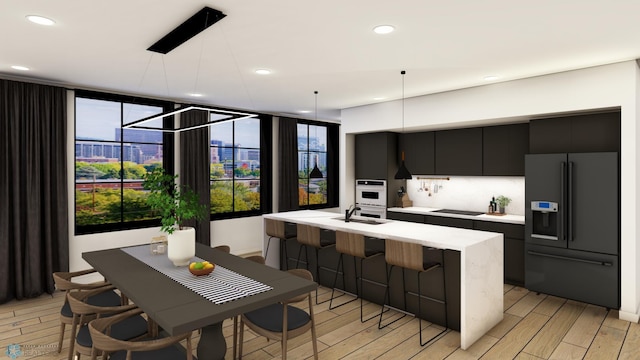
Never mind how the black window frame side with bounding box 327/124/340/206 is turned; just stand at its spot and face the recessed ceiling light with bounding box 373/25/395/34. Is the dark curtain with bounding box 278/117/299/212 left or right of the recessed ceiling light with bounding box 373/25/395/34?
right

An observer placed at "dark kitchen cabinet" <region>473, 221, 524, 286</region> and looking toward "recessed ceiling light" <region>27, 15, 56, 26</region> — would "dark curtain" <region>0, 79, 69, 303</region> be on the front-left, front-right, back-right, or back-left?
front-right

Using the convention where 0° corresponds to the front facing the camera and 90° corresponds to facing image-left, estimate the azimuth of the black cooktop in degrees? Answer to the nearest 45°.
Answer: approximately 45°

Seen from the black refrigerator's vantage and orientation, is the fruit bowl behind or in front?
in front

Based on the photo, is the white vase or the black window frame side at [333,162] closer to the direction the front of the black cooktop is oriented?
the white vase

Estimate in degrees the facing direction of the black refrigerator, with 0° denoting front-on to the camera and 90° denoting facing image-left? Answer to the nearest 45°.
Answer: approximately 45°

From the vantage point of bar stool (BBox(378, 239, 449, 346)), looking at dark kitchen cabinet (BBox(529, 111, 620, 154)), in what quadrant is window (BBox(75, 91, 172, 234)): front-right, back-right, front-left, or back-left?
back-left

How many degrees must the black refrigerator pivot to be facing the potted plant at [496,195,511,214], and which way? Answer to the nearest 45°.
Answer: approximately 90° to its right

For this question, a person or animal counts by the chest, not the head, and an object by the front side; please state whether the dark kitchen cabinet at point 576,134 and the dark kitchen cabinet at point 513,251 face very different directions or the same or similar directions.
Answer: same or similar directions

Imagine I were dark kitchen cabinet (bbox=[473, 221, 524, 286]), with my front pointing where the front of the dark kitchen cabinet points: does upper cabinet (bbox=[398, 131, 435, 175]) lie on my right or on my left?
on my right

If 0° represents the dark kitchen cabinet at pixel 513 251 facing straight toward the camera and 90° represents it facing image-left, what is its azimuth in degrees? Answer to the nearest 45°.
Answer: approximately 45°

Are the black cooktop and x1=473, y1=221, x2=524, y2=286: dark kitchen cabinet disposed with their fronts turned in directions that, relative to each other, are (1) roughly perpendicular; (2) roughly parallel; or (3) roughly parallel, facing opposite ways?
roughly parallel

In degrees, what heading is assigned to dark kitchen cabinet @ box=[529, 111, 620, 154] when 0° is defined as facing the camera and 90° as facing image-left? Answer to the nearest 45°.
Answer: approximately 45°

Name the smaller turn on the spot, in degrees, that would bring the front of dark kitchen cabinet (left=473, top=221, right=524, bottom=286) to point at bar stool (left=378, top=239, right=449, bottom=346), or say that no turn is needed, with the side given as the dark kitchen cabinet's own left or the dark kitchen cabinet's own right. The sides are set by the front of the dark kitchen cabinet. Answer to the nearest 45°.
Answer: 0° — it already faces it

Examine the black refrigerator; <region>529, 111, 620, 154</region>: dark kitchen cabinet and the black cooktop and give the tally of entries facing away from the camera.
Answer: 0

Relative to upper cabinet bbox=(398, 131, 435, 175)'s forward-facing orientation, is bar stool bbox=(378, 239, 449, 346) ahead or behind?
ahead

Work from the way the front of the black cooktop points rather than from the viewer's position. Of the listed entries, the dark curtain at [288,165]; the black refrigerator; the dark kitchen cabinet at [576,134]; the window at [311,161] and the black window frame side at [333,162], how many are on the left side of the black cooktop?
2

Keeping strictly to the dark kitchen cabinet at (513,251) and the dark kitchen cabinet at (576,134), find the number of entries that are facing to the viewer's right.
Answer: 0

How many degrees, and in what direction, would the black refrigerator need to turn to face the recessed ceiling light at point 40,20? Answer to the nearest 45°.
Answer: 0° — it already faces it
